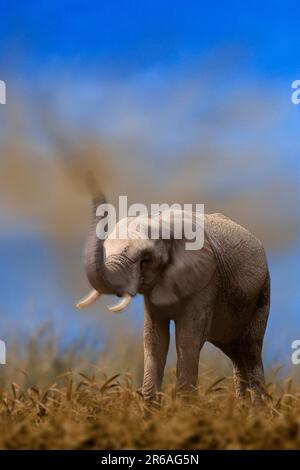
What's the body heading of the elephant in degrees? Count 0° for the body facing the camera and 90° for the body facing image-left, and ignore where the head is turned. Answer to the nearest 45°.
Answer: approximately 45°
